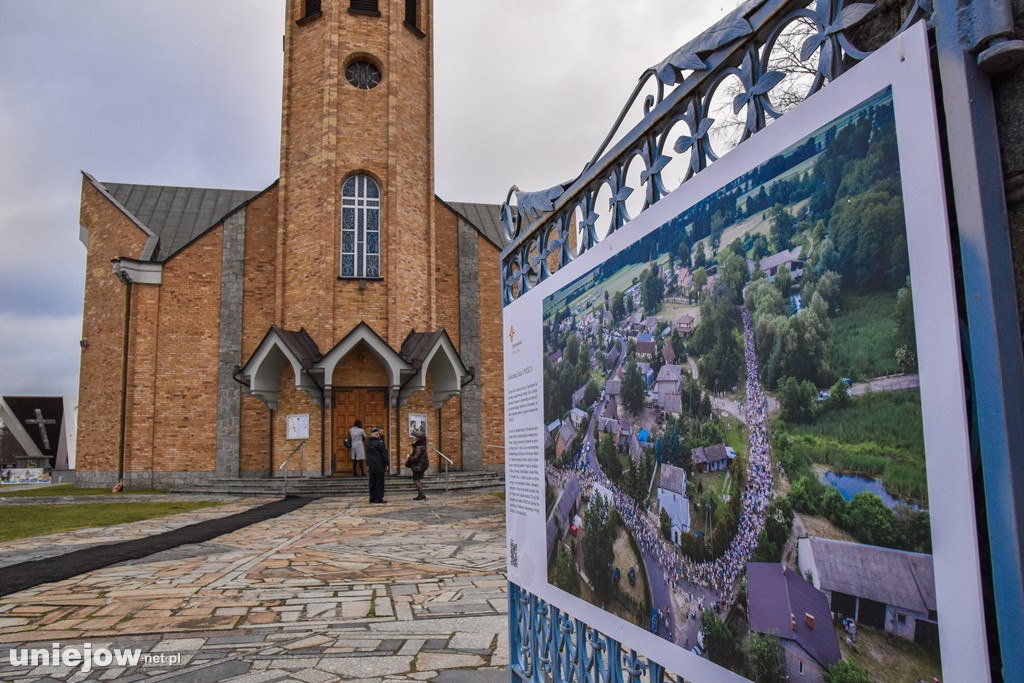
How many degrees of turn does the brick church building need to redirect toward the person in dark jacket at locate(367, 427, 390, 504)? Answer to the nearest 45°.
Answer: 0° — it already faces them

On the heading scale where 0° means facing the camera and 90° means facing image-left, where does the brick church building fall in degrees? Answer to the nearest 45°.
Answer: approximately 0°

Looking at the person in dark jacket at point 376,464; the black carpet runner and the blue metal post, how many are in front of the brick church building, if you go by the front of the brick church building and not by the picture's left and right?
3

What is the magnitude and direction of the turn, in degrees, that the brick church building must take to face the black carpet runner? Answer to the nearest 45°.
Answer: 0° — it already faces it

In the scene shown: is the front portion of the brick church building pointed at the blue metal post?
yes
